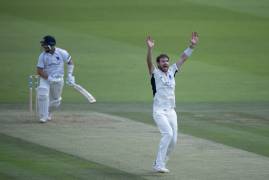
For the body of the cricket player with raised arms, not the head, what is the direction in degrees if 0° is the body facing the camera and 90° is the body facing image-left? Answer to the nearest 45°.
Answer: approximately 315°

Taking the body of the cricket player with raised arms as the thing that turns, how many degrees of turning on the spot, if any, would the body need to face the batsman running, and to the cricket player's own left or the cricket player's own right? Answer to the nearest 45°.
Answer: approximately 180°
